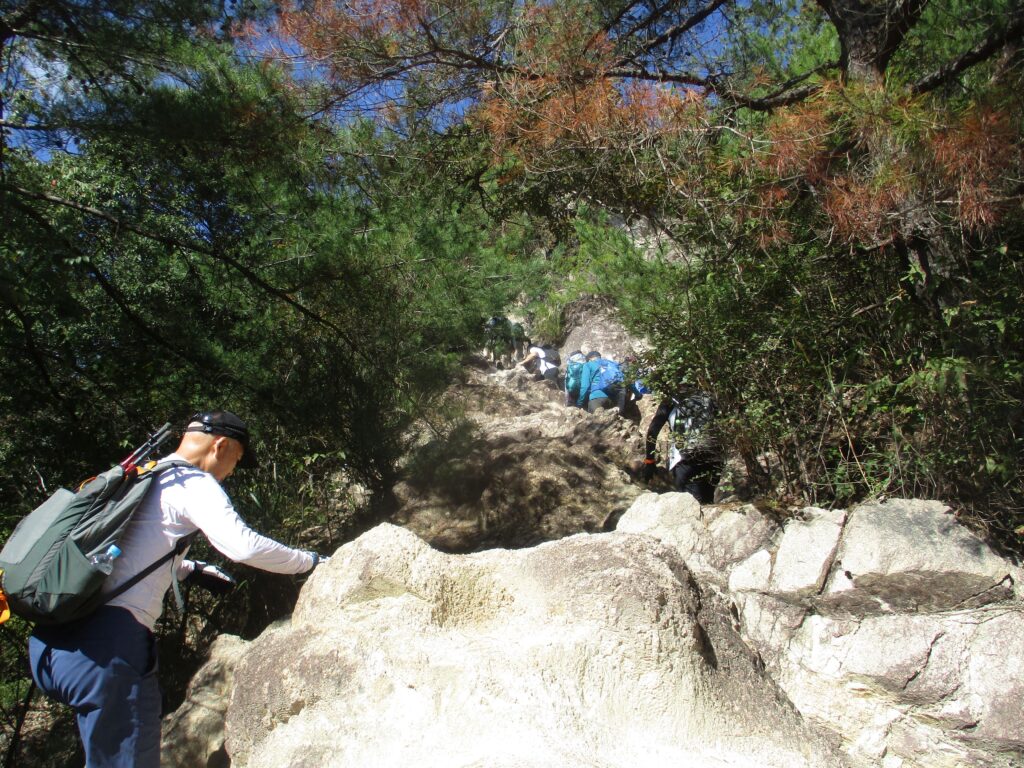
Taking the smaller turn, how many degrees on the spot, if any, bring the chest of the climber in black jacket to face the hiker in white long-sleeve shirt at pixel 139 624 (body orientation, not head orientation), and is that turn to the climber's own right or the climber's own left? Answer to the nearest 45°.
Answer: approximately 135° to the climber's own left

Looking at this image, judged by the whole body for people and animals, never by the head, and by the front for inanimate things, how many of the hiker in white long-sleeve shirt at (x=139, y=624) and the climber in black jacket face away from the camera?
1

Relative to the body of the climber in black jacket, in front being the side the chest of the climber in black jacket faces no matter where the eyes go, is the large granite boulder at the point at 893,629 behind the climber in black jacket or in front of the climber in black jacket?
behind

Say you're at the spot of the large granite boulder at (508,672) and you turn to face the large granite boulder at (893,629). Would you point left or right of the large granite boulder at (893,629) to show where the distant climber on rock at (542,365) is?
left

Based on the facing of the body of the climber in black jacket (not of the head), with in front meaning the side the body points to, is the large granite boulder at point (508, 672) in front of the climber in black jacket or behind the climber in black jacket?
behind

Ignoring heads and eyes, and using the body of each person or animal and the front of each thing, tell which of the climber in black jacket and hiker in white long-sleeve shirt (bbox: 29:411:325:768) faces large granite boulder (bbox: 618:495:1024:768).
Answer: the hiker in white long-sleeve shirt

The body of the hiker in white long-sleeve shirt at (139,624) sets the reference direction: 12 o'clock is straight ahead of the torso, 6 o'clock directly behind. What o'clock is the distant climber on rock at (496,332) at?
The distant climber on rock is roughly at 10 o'clock from the hiker in white long-sleeve shirt.

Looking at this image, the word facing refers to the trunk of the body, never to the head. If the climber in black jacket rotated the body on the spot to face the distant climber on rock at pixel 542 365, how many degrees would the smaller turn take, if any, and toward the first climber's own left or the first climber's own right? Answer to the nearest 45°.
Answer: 0° — they already face them

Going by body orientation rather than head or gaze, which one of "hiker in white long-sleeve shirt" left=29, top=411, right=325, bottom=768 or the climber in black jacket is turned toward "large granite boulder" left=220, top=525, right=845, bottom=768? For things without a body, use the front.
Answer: the hiker in white long-sleeve shirt

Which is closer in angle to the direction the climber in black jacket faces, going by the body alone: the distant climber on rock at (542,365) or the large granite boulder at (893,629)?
the distant climber on rock

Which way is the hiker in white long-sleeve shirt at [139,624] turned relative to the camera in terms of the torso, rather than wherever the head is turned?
to the viewer's right

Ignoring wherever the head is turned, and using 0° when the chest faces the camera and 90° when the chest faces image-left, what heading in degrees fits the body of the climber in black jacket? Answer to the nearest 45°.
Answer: approximately 180°
